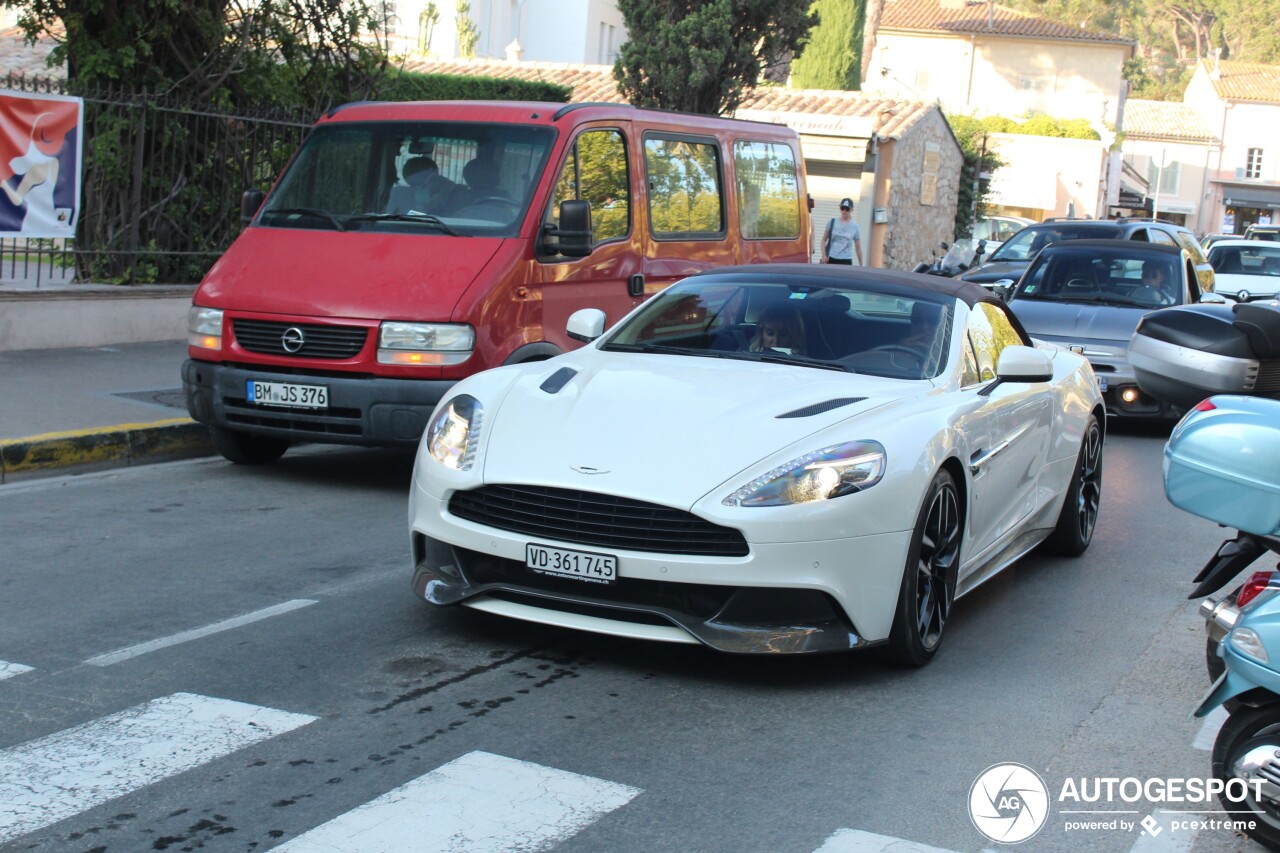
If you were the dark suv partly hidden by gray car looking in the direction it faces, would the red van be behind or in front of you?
in front

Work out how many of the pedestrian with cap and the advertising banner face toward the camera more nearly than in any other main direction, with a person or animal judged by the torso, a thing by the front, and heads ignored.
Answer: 2

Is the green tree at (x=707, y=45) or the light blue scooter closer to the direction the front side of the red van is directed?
the light blue scooter

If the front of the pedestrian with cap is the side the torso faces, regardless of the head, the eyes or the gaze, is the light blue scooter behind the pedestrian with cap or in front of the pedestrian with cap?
in front

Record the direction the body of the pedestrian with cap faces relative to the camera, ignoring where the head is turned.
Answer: toward the camera

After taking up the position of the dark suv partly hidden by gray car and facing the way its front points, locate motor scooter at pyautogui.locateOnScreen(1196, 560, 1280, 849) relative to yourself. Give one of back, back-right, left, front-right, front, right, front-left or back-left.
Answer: front-left

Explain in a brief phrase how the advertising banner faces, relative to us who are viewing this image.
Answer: facing the viewer
